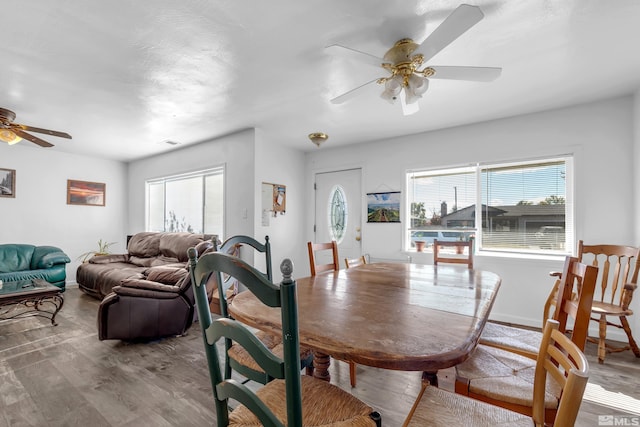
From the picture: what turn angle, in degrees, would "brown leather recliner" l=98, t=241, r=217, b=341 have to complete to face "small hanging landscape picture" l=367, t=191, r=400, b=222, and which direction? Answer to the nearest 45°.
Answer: approximately 180°

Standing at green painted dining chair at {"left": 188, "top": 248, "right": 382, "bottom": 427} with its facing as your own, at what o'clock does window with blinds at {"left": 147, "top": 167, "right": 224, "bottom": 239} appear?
The window with blinds is roughly at 10 o'clock from the green painted dining chair.

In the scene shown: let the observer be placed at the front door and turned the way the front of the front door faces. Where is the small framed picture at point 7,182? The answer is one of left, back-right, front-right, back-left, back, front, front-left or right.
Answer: front-right

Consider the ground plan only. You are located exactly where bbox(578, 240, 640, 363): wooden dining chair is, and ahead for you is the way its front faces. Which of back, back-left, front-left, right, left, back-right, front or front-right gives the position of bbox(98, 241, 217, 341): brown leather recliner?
front

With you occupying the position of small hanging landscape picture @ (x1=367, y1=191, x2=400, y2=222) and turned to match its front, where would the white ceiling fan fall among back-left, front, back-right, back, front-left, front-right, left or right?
front

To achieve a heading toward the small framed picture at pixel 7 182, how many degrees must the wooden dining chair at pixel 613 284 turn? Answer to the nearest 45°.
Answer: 0° — it already faces it

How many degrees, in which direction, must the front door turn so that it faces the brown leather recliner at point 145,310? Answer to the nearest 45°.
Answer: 0° — it already faces it

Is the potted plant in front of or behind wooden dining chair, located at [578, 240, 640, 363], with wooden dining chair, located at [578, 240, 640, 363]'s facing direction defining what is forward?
in front

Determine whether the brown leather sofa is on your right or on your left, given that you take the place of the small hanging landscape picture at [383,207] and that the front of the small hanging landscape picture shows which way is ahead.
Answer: on your right

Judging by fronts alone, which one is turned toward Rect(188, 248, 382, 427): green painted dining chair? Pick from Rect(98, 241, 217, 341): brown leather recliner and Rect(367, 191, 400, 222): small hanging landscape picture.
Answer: the small hanging landscape picture

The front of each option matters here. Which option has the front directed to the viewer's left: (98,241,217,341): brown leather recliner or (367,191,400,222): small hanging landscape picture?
the brown leather recliner

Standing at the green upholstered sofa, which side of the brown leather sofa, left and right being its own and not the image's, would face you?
right

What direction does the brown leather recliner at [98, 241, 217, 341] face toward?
to the viewer's left

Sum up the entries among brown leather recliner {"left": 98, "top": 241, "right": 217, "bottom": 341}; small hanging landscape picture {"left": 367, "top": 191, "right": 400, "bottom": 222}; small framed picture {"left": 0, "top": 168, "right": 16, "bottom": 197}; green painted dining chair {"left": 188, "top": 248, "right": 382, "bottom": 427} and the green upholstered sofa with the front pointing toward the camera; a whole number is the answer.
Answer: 3

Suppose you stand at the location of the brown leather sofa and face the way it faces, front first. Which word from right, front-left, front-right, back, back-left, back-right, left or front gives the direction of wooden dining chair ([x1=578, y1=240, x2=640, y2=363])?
left

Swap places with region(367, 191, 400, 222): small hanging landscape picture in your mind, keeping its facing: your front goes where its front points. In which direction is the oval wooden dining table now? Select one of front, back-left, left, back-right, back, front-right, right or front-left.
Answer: front

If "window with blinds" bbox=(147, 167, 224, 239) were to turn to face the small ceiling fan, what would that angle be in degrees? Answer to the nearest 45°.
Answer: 0° — it already faces it
